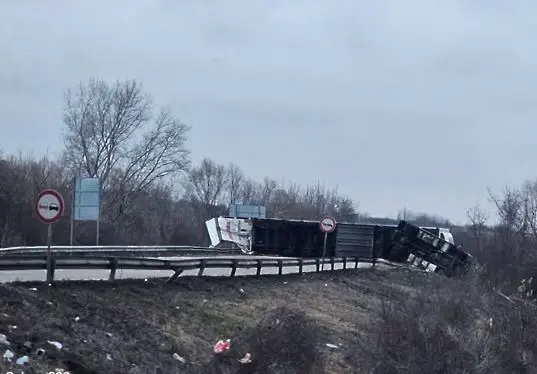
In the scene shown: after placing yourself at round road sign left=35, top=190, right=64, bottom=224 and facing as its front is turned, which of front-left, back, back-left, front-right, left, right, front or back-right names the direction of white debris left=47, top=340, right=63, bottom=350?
front-left

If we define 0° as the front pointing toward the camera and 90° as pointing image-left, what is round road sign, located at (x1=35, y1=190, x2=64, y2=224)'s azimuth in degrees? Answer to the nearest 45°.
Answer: approximately 45°

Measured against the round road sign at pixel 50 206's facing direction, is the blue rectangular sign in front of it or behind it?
behind

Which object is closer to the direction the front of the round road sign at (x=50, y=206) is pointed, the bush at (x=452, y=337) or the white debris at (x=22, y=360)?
the white debris

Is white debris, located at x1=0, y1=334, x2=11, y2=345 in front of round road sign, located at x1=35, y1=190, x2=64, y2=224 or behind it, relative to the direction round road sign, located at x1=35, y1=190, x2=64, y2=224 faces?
in front

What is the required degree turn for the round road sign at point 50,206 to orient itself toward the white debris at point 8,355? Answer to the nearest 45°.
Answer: approximately 45° to its left

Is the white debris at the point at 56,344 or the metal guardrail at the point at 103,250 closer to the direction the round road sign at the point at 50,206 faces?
the white debris

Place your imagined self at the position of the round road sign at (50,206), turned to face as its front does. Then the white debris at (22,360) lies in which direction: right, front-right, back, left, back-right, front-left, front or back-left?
front-left

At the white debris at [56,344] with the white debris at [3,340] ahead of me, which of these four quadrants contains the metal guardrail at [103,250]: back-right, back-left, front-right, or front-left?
front-right

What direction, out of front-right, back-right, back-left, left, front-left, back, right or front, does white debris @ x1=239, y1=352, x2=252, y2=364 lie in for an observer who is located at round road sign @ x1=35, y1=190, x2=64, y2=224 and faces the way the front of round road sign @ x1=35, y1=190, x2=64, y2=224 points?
left

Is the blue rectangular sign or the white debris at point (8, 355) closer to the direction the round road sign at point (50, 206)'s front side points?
the white debris
